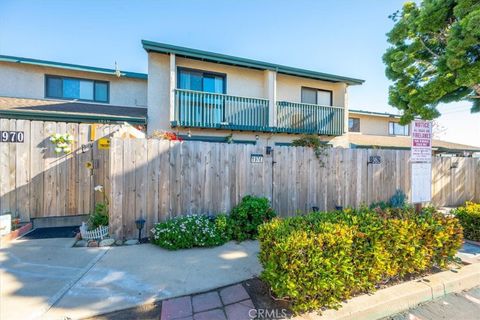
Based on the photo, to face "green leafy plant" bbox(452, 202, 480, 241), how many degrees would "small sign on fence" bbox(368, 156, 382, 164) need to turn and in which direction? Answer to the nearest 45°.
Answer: approximately 45° to its left

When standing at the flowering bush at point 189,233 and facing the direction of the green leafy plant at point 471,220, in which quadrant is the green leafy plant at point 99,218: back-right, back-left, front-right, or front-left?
back-left

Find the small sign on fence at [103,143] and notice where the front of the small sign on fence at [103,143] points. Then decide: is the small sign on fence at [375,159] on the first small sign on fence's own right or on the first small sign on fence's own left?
on the first small sign on fence's own left

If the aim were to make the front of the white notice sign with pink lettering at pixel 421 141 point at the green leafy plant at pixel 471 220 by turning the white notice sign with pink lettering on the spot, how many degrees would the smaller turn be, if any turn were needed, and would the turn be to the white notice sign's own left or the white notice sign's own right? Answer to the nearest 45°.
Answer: approximately 135° to the white notice sign's own left

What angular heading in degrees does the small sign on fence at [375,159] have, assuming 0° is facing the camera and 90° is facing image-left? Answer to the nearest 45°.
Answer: approximately 0°

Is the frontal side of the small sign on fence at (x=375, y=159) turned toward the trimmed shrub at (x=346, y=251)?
yes

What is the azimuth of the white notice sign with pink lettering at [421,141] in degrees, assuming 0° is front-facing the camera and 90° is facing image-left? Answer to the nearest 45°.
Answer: approximately 0°

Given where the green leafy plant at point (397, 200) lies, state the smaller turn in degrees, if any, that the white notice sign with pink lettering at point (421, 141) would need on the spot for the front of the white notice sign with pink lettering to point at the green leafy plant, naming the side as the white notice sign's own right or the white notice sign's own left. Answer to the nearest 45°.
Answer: approximately 180°

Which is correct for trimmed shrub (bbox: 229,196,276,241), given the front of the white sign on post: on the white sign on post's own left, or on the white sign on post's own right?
on the white sign on post's own right
